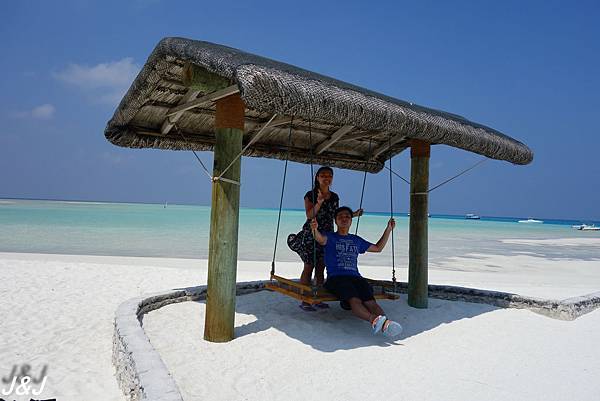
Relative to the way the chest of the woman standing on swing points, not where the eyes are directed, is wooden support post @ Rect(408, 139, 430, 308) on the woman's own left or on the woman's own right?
on the woman's own left

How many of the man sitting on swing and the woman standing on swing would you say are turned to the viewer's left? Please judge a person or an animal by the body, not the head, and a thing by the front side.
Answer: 0

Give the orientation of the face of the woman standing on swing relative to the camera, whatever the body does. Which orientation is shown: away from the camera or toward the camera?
toward the camera

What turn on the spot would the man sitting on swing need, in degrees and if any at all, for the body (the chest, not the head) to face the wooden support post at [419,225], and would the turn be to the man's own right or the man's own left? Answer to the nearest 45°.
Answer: approximately 90° to the man's own left

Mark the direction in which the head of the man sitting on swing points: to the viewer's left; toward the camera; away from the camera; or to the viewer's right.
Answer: toward the camera

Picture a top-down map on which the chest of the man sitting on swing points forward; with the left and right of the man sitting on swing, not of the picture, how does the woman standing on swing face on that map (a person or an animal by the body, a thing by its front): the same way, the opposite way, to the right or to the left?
the same way

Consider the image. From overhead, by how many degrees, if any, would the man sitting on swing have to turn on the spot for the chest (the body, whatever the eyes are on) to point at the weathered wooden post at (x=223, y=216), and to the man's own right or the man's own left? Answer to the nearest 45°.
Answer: approximately 90° to the man's own right

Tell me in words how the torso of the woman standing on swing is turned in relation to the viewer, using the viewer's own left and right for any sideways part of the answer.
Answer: facing the viewer and to the right of the viewer
